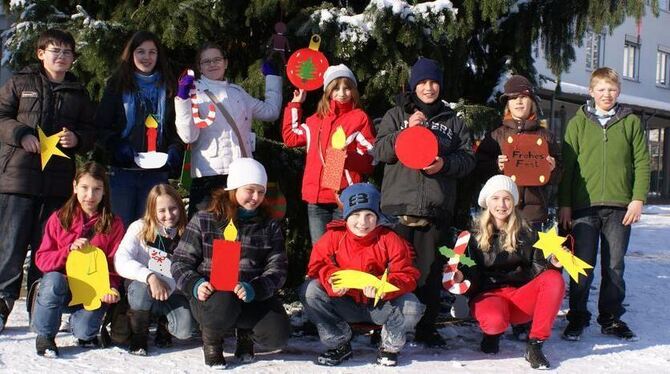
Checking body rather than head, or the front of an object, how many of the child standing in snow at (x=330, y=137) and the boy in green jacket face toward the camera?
2

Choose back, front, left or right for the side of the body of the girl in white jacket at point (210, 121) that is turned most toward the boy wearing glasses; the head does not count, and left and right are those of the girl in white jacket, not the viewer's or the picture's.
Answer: right

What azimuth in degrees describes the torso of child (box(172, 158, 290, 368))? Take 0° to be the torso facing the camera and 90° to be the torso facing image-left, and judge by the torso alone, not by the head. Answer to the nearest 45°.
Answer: approximately 0°

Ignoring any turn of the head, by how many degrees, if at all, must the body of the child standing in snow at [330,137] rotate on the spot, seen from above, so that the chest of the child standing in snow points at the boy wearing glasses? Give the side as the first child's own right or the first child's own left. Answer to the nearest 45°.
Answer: approximately 90° to the first child's own right

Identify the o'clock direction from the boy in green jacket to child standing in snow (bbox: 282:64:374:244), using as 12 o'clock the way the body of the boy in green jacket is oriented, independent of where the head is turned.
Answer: The child standing in snow is roughly at 2 o'clock from the boy in green jacket.
